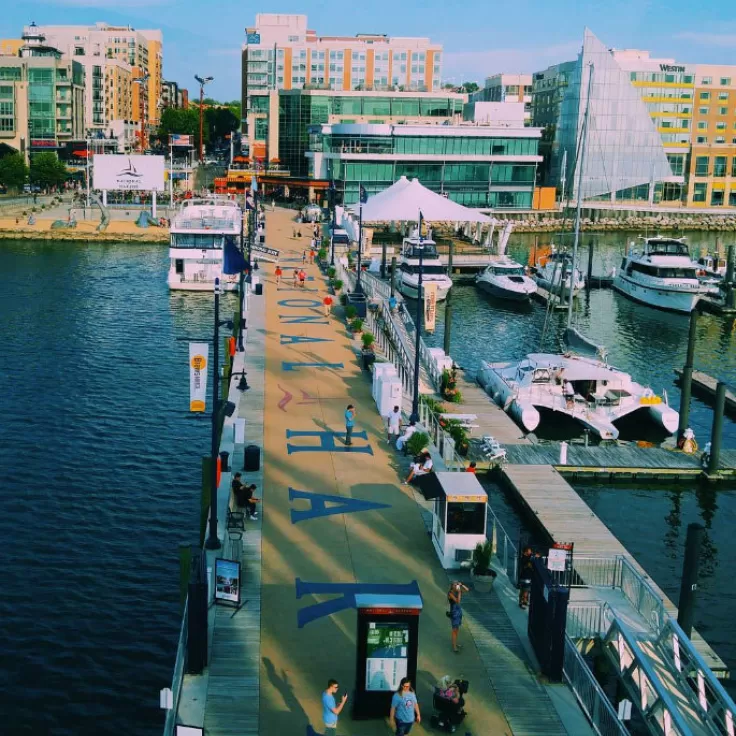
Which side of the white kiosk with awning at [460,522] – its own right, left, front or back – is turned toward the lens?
front

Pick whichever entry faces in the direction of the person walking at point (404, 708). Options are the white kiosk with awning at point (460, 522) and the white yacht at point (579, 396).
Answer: the white kiosk with awning

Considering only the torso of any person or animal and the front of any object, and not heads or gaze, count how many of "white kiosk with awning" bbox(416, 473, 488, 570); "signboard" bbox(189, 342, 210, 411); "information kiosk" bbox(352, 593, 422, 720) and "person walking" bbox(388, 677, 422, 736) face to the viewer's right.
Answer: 0

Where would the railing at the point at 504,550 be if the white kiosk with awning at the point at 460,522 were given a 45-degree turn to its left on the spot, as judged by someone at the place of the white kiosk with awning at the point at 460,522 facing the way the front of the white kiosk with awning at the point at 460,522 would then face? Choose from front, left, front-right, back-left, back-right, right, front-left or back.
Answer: left

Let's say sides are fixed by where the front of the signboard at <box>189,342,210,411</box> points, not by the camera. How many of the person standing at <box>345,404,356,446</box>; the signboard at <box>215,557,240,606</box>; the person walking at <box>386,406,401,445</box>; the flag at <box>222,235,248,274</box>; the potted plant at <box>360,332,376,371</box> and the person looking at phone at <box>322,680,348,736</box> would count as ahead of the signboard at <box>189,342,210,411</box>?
2

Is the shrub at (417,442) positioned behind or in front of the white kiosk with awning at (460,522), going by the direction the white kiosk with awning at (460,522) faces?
behind

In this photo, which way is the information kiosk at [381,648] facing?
toward the camera

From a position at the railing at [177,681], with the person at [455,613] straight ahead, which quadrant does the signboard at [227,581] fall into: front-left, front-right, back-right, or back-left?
front-left

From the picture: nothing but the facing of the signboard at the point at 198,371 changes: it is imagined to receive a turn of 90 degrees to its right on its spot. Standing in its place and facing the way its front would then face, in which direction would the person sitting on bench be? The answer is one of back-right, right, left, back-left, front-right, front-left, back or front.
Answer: back

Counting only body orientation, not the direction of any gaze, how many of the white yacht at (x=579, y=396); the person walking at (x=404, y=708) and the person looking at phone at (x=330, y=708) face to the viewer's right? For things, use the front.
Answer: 1

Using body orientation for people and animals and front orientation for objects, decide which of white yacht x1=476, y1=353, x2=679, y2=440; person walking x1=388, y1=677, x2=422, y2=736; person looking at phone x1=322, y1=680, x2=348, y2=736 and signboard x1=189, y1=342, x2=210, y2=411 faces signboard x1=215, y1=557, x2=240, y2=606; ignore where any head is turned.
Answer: signboard x1=189, y1=342, x2=210, y2=411
